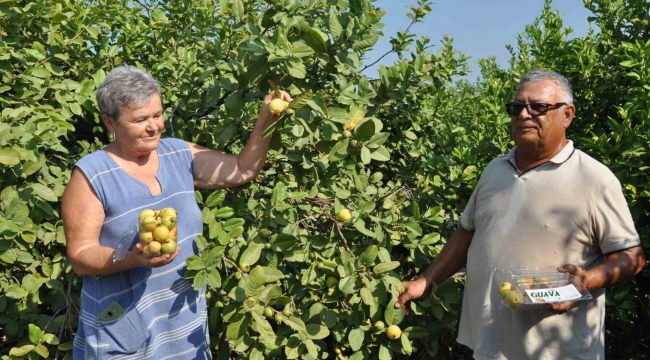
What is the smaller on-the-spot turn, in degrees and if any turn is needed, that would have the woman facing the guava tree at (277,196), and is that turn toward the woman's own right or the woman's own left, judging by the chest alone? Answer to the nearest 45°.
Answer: approximately 90° to the woman's own left

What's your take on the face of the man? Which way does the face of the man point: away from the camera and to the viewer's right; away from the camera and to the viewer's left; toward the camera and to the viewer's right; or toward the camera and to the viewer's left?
toward the camera and to the viewer's left

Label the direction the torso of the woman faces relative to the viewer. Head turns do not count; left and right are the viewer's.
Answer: facing the viewer and to the right of the viewer

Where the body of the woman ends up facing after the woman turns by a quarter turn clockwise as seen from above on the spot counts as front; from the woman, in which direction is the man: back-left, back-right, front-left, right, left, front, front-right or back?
back-left

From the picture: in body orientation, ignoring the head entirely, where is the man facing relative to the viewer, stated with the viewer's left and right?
facing the viewer and to the left of the viewer

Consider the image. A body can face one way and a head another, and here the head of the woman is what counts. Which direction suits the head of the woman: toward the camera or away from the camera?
toward the camera
